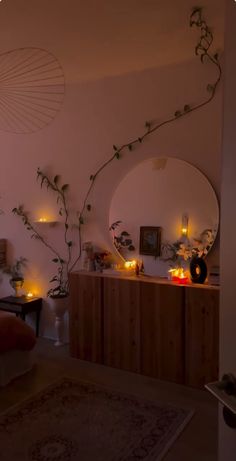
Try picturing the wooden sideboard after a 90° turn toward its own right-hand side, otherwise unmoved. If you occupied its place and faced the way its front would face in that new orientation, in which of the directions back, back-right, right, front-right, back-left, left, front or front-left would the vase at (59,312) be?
front

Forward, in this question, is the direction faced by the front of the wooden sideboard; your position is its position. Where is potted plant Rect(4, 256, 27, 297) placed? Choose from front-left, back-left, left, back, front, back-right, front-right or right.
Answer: right

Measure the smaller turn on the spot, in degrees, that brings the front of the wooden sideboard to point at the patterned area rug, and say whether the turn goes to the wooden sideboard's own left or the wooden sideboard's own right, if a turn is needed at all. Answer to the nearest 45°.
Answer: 0° — it already faces it

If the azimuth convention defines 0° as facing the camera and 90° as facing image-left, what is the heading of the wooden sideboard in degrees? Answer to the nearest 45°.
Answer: approximately 45°

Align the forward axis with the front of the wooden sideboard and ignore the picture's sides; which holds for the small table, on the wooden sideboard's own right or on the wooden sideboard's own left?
on the wooden sideboard's own right

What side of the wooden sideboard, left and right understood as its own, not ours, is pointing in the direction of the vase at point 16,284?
right
